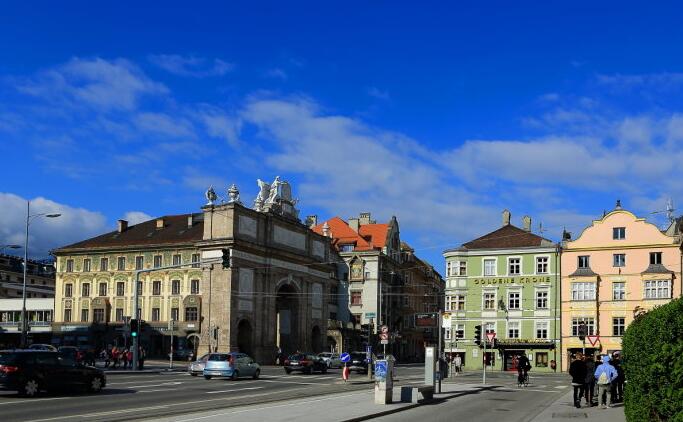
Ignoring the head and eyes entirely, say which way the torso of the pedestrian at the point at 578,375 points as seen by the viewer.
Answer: away from the camera

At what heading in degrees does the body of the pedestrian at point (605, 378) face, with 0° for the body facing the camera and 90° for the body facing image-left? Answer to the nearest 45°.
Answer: approximately 180°

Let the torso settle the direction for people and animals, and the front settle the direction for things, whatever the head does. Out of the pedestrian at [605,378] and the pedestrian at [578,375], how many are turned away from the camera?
2

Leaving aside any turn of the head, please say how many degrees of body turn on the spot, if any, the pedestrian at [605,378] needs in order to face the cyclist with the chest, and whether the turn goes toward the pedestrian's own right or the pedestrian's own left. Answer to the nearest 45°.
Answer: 0° — they already face them
